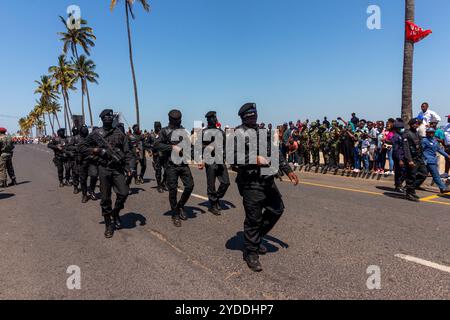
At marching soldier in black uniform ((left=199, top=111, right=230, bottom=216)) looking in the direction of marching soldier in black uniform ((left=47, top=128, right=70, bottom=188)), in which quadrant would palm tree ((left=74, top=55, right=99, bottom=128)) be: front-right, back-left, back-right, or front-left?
front-right

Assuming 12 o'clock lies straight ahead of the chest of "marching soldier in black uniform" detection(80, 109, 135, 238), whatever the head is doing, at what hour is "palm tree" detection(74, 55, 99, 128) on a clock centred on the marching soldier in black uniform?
The palm tree is roughly at 6 o'clock from the marching soldier in black uniform.

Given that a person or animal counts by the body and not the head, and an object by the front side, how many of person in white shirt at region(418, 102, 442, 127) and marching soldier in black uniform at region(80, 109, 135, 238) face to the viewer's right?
0

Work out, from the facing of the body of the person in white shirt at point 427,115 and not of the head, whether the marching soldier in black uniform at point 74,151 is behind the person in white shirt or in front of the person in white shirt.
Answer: in front

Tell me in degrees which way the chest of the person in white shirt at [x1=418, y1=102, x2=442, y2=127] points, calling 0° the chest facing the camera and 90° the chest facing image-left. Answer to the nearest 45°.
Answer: approximately 45°

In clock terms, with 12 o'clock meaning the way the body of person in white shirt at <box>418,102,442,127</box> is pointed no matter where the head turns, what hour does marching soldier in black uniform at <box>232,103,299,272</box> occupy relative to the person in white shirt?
The marching soldier in black uniform is roughly at 11 o'clock from the person in white shirt.

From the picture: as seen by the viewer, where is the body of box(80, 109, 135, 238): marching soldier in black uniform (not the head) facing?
toward the camera

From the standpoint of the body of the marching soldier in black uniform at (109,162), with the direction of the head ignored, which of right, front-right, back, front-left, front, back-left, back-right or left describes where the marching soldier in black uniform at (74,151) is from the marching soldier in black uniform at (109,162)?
back

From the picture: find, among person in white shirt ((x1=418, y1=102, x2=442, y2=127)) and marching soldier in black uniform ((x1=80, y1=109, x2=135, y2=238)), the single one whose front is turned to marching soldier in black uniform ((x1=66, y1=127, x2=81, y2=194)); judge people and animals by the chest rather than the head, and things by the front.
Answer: the person in white shirt

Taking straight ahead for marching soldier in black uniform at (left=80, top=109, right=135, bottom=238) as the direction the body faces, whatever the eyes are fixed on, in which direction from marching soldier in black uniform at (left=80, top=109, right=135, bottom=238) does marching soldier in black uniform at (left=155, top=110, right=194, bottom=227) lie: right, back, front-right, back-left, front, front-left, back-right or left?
left

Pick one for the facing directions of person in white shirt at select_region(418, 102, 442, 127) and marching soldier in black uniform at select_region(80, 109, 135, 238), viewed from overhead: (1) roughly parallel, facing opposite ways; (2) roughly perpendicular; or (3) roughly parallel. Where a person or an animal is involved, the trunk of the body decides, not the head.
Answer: roughly perpendicular

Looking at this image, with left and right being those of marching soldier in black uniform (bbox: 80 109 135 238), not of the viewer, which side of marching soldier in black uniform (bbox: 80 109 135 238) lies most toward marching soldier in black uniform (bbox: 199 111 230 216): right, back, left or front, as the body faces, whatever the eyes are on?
left
